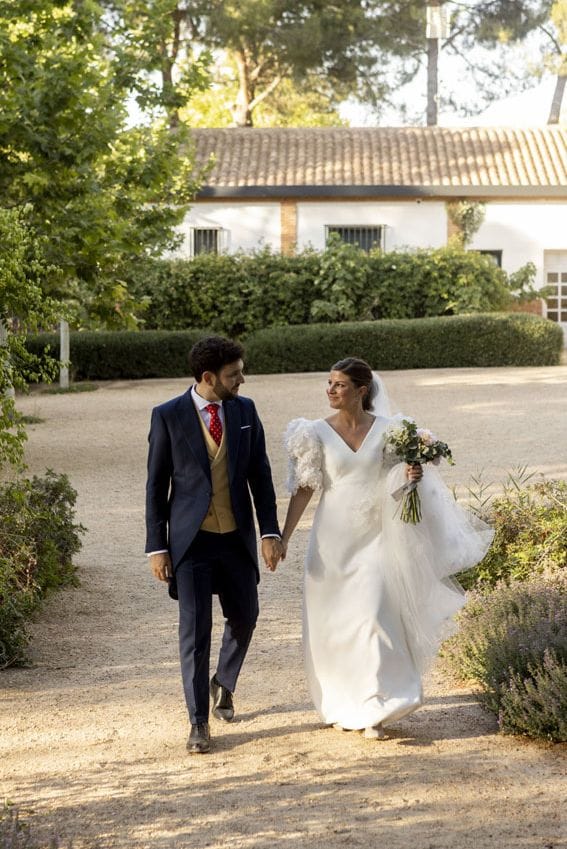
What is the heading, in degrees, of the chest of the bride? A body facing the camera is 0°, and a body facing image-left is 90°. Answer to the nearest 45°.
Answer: approximately 0°

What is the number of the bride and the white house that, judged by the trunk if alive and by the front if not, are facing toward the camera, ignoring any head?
2

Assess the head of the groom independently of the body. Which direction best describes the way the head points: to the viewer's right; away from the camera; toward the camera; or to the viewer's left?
to the viewer's right

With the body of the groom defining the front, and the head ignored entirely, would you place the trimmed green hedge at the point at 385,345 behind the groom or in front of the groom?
behind

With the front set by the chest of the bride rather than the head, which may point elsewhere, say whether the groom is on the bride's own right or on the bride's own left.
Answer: on the bride's own right

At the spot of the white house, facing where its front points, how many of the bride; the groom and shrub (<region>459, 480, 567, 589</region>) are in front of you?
3

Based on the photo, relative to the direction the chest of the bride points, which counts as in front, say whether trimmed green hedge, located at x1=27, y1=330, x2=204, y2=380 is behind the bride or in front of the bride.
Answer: behind
